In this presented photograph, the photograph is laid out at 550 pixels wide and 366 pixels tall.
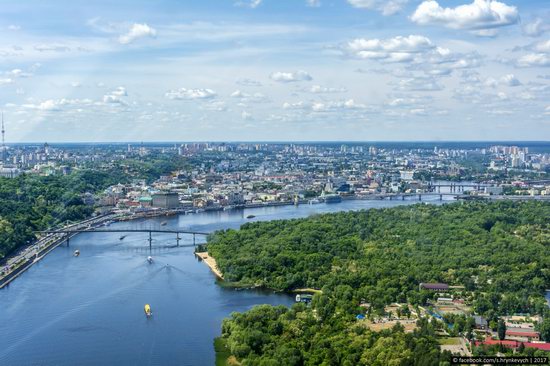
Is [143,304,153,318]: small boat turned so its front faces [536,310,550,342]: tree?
no

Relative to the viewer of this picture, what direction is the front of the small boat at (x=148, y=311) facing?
facing away from the viewer

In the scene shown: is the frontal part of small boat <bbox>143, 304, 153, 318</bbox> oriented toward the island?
no

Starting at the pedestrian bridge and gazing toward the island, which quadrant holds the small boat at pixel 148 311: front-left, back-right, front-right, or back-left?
front-right

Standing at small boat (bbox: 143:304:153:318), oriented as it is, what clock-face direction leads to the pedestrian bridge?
The pedestrian bridge is roughly at 12 o'clock from the small boat.

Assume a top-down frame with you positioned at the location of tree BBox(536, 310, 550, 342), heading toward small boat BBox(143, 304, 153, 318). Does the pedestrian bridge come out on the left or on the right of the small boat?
right
